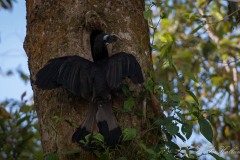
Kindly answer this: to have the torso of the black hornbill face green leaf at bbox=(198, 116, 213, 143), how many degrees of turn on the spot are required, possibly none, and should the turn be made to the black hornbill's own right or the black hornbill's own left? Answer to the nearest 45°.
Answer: approximately 90° to the black hornbill's own right

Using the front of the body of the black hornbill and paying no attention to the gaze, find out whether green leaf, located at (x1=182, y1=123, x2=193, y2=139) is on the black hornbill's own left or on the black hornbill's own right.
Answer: on the black hornbill's own right

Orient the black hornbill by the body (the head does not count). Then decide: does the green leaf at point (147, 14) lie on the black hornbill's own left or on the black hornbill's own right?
on the black hornbill's own right

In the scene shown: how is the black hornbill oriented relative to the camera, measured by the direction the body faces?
away from the camera
